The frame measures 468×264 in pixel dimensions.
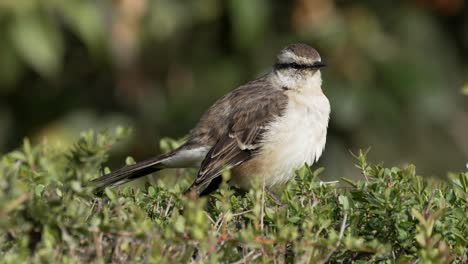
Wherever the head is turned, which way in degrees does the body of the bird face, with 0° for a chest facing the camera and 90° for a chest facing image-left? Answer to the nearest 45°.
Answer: approximately 315°
